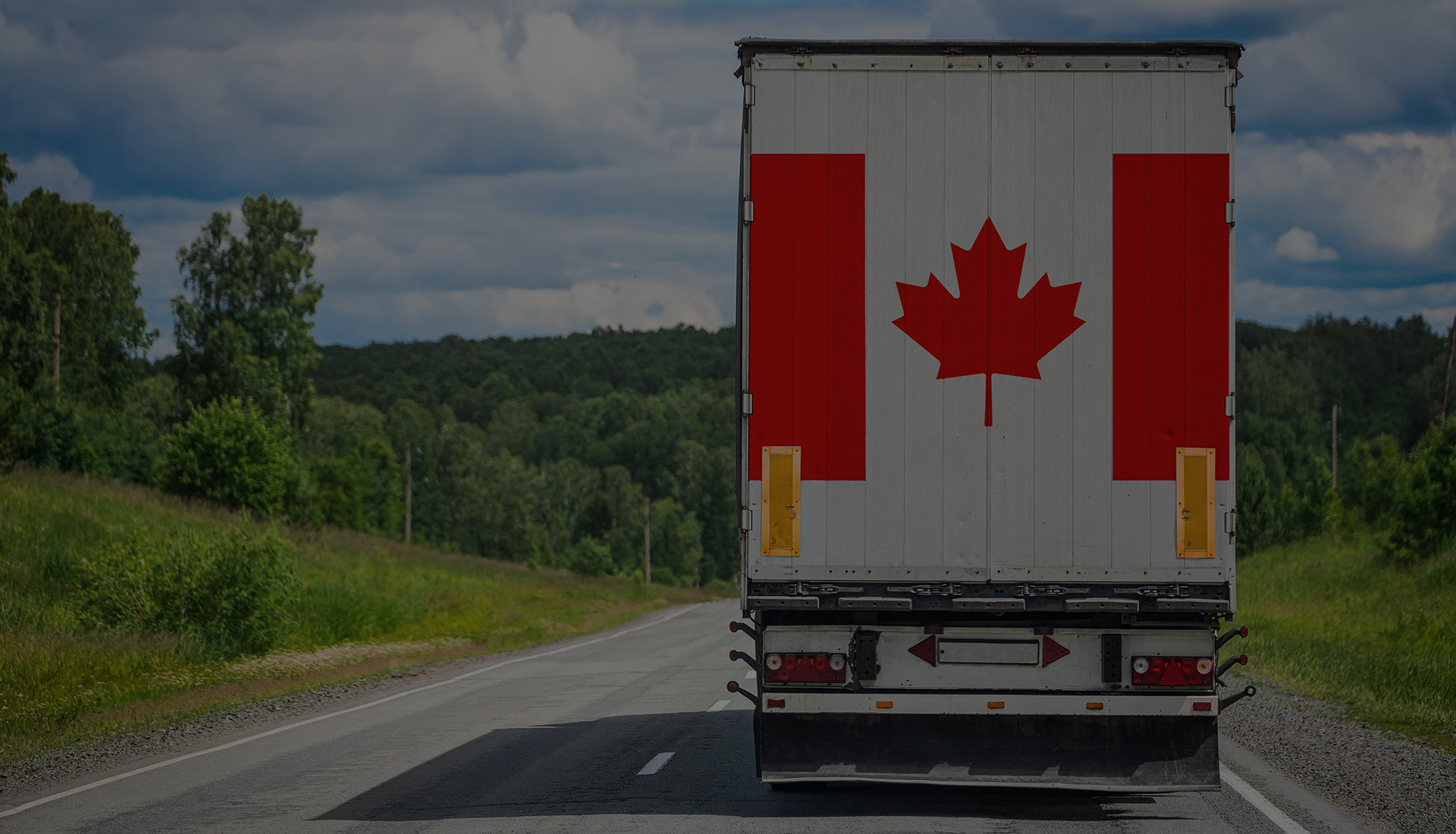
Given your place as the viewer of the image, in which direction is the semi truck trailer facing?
facing away from the viewer

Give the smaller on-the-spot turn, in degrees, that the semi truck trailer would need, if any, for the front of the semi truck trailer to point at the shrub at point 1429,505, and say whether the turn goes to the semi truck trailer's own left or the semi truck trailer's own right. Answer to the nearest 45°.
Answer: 0° — it already faces it

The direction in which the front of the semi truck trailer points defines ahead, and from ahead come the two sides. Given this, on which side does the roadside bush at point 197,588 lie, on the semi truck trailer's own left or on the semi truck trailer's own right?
on the semi truck trailer's own left

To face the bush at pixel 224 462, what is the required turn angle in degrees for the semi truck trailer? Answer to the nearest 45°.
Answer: approximately 45° to its left

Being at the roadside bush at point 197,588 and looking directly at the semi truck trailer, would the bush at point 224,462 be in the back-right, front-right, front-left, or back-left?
back-left
